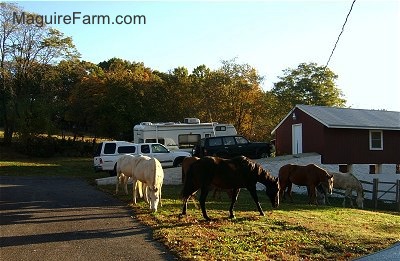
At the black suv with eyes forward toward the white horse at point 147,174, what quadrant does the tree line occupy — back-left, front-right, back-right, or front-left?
back-right

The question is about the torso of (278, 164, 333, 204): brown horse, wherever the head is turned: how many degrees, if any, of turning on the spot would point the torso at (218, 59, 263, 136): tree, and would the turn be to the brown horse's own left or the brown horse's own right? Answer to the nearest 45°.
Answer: approximately 90° to the brown horse's own left

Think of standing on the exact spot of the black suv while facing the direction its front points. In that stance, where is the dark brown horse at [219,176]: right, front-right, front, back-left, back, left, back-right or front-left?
right

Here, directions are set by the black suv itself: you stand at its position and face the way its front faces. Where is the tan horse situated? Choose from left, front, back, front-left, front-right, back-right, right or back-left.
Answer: front-right

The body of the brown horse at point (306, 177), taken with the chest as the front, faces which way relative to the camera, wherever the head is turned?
to the viewer's right

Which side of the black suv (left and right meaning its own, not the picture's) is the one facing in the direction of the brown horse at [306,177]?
right

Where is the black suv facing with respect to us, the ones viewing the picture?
facing to the right of the viewer
